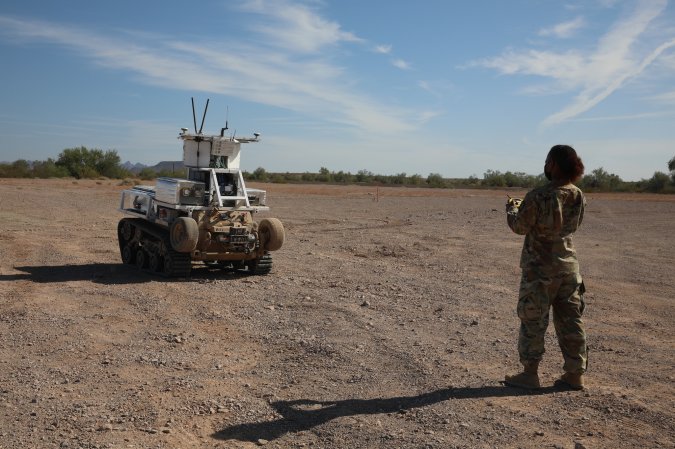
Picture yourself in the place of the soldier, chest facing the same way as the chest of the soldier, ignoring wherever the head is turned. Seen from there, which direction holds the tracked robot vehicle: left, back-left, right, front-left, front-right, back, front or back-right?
front

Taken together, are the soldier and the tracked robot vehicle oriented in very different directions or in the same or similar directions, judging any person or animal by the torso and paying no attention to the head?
very different directions

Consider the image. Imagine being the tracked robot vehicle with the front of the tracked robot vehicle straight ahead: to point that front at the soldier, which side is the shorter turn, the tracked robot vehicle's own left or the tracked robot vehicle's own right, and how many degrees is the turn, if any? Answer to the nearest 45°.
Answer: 0° — it already faces them

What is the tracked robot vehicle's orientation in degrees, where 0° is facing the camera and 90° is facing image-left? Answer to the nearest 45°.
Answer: approximately 315°

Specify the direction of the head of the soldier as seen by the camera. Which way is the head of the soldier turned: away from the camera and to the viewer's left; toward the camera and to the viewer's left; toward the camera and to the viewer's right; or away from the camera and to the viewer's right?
away from the camera and to the viewer's left

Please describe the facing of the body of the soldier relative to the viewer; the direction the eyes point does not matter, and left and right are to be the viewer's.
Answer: facing away from the viewer and to the left of the viewer
